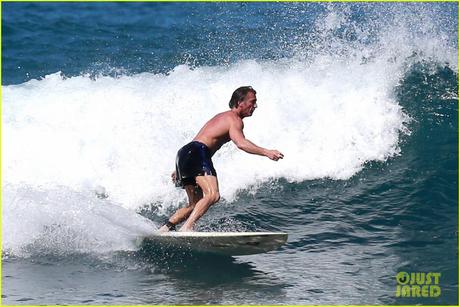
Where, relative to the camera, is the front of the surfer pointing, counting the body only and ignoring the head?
to the viewer's right

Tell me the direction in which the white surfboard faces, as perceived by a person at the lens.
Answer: facing to the right of the viewer
